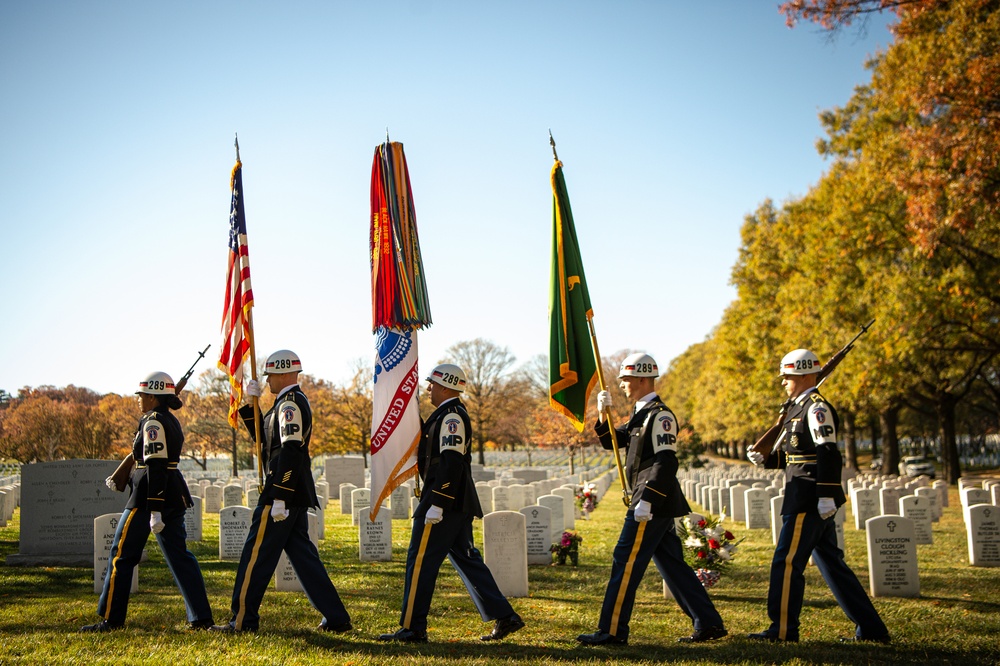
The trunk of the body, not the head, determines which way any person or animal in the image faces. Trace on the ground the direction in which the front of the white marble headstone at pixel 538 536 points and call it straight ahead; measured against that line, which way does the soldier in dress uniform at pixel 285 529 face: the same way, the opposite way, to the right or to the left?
to the right

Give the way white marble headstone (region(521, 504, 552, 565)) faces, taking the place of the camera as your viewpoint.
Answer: facing the viewer

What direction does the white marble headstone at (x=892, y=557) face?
toward the camera

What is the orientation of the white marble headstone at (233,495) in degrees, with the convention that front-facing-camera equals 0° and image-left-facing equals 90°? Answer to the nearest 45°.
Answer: approximately 0°

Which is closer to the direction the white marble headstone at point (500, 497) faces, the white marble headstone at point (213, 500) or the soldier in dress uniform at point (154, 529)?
the soldier in dress uniform

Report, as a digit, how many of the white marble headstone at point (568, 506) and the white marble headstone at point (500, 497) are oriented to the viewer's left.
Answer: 0

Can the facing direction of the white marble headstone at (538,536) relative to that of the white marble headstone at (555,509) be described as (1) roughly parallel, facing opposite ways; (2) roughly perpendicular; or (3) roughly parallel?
roughly parallel

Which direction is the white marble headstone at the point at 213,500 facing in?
toward the camera

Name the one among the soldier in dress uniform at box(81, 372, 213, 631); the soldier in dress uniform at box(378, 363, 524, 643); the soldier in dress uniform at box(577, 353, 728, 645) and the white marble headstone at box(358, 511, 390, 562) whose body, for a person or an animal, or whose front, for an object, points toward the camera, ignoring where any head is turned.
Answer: the white marble headstone

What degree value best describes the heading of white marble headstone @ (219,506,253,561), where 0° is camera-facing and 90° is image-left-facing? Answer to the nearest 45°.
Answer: approximately 0°

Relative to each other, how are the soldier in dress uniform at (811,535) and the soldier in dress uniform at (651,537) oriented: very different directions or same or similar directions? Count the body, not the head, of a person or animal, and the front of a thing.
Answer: same or similar directions

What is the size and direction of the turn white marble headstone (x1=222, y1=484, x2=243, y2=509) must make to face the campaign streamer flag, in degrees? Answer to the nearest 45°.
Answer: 0° — it already faces it

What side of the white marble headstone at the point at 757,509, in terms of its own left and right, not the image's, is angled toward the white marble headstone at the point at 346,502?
right

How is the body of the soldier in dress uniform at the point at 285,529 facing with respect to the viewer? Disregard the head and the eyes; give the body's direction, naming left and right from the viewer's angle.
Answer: facing to the left of the viewer

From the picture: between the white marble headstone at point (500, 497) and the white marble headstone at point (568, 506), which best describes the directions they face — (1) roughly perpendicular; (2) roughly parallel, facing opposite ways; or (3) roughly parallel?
roughly parallel
